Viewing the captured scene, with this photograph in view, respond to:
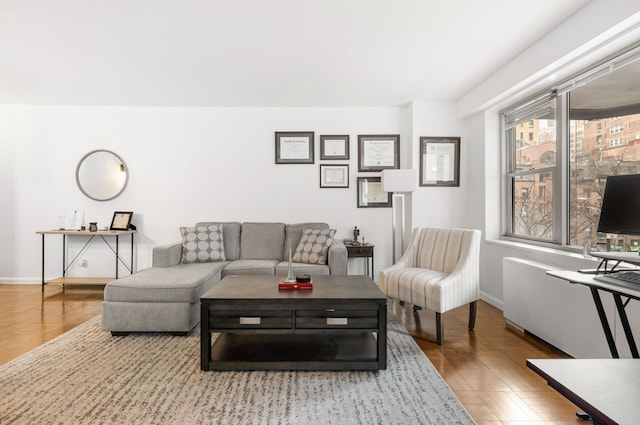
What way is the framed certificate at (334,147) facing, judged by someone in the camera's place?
facing the viewer

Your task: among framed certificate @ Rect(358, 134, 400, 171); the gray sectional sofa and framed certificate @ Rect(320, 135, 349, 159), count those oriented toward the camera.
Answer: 3

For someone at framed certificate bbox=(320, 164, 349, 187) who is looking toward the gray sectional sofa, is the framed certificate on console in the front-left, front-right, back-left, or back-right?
front-right

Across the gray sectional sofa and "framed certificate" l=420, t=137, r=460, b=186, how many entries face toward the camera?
2

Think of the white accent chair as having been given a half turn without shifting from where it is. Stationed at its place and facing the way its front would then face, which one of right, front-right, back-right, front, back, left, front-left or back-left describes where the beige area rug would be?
back

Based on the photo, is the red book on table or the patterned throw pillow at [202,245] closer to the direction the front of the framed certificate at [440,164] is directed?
the red book on table

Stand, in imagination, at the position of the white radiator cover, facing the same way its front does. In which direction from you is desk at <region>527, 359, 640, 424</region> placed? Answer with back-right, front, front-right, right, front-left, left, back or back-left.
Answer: front-left

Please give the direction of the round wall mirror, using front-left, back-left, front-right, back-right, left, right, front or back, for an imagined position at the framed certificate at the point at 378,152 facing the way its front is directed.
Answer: right

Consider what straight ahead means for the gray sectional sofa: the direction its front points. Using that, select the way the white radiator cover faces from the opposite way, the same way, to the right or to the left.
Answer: to the right

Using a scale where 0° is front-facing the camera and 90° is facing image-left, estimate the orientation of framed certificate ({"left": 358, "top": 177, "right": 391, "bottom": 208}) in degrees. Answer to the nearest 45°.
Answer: approximately 0°

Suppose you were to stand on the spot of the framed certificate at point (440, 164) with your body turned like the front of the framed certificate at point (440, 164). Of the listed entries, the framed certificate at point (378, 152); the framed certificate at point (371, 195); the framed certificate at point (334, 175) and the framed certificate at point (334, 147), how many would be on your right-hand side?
4

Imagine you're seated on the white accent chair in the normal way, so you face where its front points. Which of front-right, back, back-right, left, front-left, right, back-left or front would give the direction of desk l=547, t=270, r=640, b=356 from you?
left

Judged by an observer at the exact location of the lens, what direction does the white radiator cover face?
facing the viewer and to the left of the viewer

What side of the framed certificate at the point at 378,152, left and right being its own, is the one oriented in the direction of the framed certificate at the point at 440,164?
left

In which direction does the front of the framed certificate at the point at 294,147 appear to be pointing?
toward the camera

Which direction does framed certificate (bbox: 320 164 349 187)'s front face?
toward the camera
